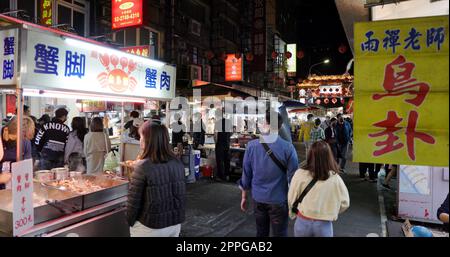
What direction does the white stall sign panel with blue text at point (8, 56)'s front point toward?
toward the camera

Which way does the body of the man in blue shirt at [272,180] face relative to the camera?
away from the camera

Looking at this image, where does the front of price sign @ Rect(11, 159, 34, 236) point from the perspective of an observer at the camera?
facing the viewer and to the right of the viewer

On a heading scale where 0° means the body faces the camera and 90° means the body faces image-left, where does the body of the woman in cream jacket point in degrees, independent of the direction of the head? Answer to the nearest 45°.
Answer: approximately 180°

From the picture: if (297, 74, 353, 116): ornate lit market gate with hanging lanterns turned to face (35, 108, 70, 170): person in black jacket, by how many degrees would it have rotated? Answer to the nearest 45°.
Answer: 0° — it already faces them

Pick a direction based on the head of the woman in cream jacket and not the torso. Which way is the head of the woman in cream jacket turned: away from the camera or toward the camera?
away from the camera

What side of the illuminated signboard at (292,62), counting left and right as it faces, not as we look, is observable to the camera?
front

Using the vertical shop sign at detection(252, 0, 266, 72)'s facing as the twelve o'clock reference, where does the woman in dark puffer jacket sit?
The woman in dark puffer jacket is roughly at 12 o'clock from the vertical shop sign.

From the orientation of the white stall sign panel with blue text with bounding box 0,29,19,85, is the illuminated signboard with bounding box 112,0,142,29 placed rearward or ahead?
rearward

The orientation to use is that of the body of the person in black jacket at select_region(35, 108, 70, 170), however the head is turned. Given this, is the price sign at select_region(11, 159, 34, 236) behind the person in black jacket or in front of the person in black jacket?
behind

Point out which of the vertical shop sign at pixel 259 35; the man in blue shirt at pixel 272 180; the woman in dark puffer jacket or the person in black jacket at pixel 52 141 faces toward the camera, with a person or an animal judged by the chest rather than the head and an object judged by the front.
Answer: the vertical shop sign

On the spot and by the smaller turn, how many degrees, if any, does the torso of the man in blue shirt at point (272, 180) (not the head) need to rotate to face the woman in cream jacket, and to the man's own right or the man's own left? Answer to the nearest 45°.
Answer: approximately 135° to the man's own right

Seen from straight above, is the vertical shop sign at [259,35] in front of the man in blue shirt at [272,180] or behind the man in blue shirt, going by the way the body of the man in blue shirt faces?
in front

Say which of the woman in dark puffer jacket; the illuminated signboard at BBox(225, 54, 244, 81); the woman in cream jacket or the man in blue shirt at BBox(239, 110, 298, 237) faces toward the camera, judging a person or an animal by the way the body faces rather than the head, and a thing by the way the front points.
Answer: the illuminated signboard

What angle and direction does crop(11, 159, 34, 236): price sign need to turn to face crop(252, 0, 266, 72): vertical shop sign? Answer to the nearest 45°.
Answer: approximately 90° to its left

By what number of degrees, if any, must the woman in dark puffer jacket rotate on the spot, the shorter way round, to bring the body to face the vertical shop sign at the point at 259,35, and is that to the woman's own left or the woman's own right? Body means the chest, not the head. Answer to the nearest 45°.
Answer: approximately 45° to the woman's own right

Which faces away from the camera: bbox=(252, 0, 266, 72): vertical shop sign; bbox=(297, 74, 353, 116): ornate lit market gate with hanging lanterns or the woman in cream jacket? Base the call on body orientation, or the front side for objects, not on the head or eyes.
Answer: the woman in cream jacket

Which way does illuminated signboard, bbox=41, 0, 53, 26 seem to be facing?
toward the camera
